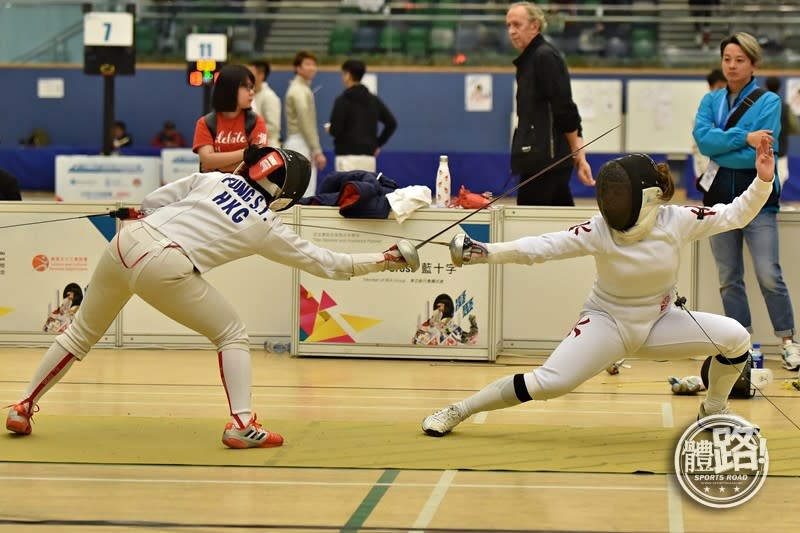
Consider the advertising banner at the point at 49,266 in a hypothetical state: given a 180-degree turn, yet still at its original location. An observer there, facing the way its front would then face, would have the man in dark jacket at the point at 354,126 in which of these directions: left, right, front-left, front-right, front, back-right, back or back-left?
front-right

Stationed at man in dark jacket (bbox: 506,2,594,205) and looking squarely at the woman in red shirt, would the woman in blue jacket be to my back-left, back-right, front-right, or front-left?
back-left

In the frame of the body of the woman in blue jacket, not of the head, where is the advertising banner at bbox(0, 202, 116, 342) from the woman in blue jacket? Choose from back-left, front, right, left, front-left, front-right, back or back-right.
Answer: front-right

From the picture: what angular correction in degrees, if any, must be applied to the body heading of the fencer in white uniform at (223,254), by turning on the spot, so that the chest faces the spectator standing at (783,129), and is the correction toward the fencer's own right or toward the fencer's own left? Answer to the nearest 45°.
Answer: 0° — they already face them

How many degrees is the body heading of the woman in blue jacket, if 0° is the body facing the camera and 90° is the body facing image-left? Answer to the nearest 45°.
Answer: approximately 45°

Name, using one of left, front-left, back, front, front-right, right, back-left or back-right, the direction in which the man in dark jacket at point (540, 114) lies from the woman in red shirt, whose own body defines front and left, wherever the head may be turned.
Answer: front-left

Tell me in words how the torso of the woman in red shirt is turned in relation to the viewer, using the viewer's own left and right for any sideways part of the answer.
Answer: facing the viewer and to the right of the viewer

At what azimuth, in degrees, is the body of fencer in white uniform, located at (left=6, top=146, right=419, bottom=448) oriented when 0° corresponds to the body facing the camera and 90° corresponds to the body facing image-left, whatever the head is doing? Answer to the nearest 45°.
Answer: approximately 225°

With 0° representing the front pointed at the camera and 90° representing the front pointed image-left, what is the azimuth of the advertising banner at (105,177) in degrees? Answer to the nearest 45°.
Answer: approximately 0°

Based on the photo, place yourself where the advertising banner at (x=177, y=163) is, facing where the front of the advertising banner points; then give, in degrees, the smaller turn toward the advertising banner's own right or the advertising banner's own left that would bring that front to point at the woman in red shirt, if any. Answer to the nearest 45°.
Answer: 0° — it already faces them
